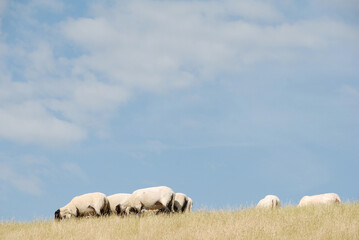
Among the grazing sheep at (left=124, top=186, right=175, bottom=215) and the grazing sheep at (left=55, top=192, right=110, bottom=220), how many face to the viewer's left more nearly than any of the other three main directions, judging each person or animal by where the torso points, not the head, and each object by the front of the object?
2

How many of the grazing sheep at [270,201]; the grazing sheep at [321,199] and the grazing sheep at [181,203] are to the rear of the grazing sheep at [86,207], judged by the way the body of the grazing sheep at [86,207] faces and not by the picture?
3

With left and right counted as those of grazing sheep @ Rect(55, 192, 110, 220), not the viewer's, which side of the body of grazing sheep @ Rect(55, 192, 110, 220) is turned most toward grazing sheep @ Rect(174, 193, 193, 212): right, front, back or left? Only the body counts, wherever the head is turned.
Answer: back

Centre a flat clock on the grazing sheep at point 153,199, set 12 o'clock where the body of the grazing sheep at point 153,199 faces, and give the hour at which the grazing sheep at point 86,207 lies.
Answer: the grazing sheep at point 86,207 is roughly at 1 o'clock from the grazing sheep at point 153,199.

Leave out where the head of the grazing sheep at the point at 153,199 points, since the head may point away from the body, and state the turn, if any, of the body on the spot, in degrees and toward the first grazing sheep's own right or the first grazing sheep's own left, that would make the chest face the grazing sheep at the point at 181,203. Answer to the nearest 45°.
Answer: approximately 135° to the first grazing sheep's own right

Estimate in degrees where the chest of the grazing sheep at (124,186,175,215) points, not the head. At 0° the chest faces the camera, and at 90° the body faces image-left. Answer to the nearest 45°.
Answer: approximately 90°

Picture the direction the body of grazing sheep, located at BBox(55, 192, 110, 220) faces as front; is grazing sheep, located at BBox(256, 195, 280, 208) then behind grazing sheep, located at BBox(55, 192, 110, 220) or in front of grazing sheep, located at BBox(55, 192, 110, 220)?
behind

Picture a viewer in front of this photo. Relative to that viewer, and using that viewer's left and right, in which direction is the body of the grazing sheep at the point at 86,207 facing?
facing to the left of the viewer

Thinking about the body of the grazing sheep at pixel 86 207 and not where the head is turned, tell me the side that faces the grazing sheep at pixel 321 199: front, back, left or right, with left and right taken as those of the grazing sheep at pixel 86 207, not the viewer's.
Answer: back

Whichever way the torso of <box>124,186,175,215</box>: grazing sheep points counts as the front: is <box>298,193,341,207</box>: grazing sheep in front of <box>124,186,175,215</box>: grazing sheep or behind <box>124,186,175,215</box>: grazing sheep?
behind

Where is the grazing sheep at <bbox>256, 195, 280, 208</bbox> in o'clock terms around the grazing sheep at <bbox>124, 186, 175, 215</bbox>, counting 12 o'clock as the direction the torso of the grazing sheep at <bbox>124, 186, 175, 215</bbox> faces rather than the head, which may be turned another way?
the grazing sheep at <bbox>256, 195, 280, 208</bbox> is roughly at 5 o'clock from the grazing sheep at <bbox>124, 186, 175, 215</bbox>.
